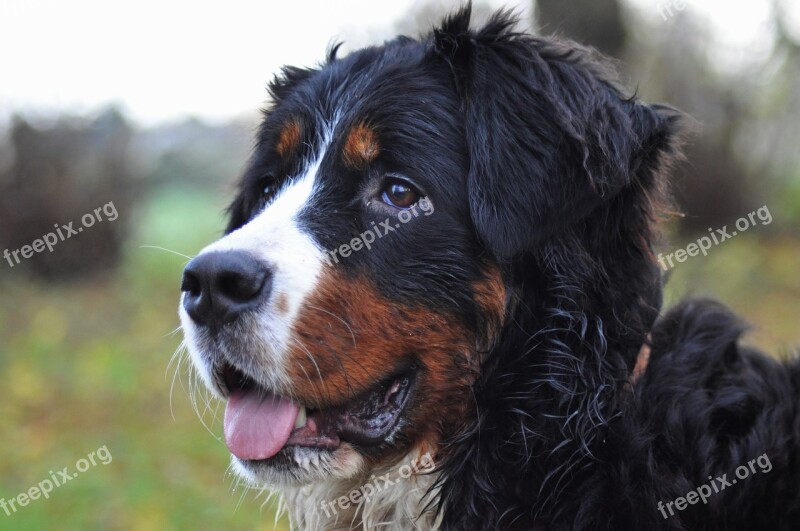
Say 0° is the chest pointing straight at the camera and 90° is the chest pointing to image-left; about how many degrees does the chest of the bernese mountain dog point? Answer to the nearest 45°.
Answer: approximately 45°
